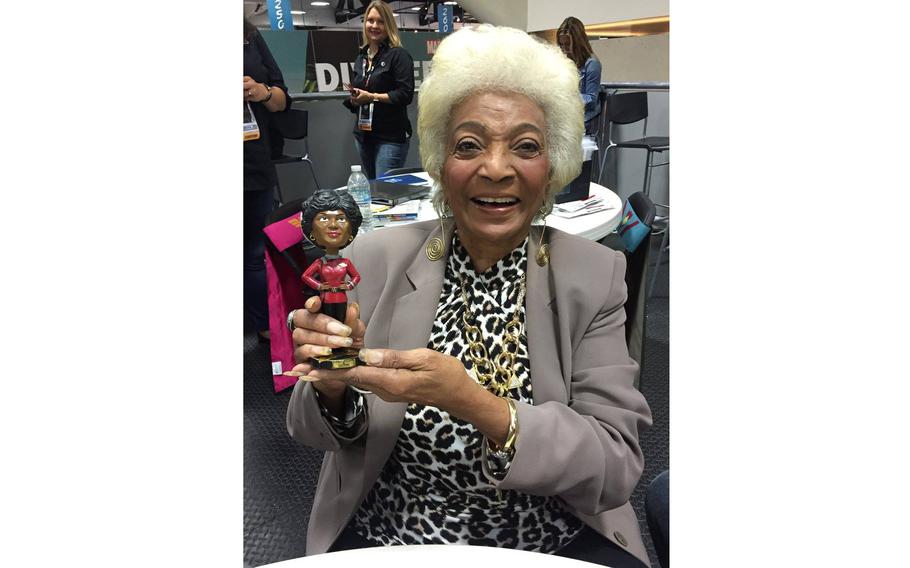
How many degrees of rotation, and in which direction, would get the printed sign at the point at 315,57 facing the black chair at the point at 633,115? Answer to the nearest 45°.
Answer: approximately 45° to its left

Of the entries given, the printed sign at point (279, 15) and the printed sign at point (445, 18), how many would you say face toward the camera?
2

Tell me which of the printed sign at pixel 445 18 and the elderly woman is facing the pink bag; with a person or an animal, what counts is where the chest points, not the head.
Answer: the printed sign

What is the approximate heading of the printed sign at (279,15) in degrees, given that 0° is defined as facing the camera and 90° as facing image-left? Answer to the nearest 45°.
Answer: approximately 0°

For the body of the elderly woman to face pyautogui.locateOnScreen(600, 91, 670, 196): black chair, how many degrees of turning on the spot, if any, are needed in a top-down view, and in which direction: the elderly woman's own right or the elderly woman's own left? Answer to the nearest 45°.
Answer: approximately 180°

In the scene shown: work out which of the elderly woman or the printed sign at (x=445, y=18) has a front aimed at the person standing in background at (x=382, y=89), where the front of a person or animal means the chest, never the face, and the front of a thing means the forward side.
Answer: the printed sign
